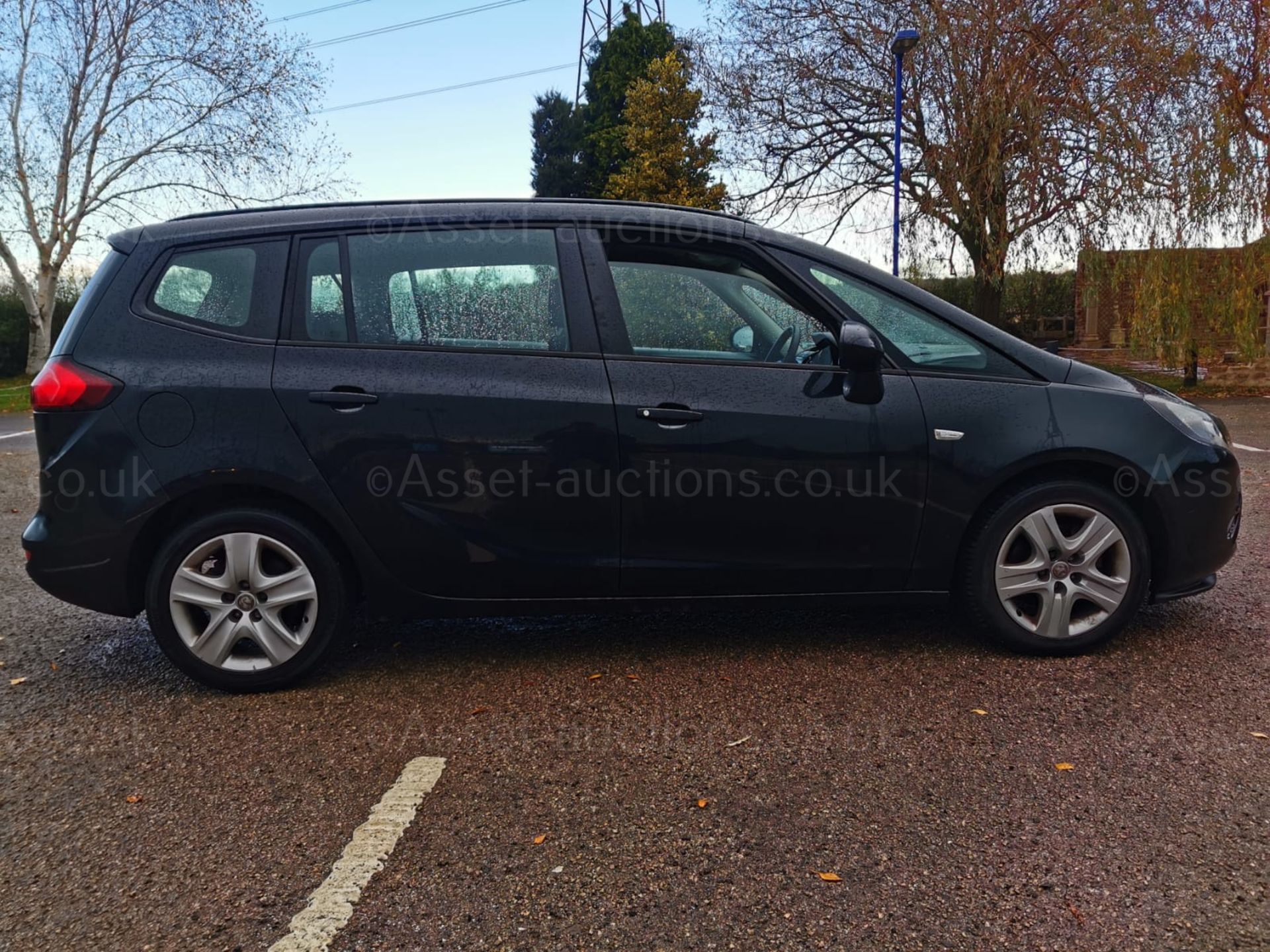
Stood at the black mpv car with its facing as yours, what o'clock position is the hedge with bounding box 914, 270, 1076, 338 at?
The hedge is roughly at 10 o'clock from the black mpv car.

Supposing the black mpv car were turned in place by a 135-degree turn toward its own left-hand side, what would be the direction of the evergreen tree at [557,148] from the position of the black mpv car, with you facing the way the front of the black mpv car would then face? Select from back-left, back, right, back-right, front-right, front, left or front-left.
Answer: front-right

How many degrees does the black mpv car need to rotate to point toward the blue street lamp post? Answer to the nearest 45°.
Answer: approximately 90° to its left

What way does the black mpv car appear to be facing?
to the viewer's right

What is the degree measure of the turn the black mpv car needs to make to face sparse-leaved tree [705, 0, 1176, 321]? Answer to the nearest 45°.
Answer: approximately 45° to its left

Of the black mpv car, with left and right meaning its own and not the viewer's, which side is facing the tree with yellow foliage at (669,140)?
left

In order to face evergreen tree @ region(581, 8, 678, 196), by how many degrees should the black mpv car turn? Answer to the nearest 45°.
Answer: approximately 90° to its left

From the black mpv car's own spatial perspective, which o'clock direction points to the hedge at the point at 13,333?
The hedge is roughly at 8 o'clock from the black mpv car.
